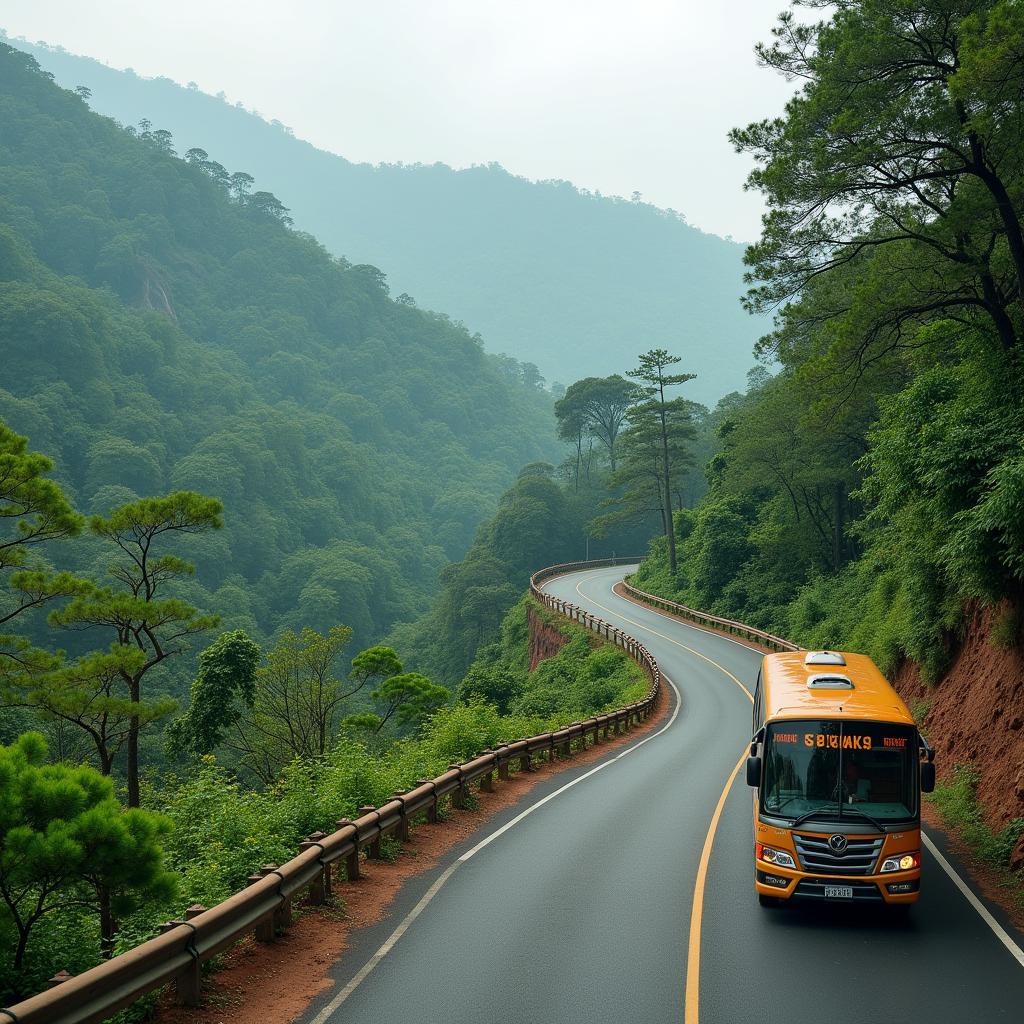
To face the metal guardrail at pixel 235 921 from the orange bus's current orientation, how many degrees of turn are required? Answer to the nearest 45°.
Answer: approximately 45° to its right

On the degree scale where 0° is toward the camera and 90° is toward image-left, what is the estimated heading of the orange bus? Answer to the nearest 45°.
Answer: approximately 0°
